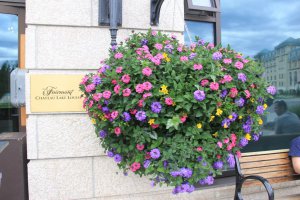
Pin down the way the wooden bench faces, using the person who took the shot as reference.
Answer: facing the viewer and to the right of the viewer

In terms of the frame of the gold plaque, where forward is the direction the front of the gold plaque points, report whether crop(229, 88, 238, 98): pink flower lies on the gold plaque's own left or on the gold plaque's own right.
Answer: on the gold plaque's own left

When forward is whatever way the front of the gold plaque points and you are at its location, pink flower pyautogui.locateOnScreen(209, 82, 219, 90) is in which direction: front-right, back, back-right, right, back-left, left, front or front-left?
front-left

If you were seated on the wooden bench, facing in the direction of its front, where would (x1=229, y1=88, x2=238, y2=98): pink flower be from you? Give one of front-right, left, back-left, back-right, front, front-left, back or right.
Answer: front-right

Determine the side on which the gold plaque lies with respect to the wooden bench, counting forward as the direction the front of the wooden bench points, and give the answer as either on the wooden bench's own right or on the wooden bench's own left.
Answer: on the wooden bench's own right

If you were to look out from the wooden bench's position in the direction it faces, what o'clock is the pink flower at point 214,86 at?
The pink flower is roughly at 2 o'clock from the wooden bench.

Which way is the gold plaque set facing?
toward the camera

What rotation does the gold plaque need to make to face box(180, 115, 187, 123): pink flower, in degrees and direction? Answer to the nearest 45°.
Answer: approximately 45° to its left

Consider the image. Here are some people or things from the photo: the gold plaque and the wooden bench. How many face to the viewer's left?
0

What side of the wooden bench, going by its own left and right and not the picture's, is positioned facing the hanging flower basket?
right

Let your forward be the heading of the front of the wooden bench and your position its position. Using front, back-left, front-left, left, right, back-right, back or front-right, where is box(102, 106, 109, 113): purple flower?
right

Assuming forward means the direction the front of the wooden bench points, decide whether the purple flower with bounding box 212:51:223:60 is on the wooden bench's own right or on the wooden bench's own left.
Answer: on the wooden bench's own right

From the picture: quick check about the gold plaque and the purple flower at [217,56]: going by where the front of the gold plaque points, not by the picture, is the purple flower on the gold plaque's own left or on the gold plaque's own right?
on the gold plaque's own left

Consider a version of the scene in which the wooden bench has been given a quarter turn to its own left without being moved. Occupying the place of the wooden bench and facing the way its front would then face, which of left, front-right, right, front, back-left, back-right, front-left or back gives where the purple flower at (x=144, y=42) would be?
back
